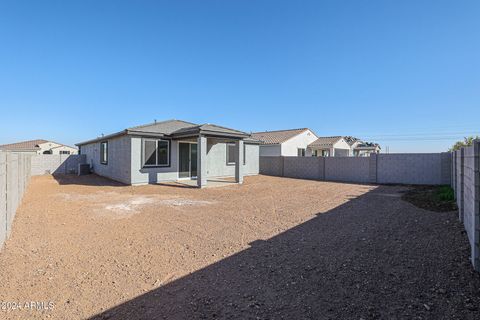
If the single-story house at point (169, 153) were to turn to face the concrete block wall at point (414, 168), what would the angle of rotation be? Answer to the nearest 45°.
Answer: approximately 135° to its right

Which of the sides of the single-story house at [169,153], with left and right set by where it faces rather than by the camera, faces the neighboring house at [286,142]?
right

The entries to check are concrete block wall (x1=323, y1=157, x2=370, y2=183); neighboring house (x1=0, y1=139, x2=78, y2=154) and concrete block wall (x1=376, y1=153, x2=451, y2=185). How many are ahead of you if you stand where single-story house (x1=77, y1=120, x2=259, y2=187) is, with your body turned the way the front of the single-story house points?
1

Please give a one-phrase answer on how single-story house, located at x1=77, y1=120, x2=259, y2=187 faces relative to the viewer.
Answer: facing away from the viewer and to the left of the viewer

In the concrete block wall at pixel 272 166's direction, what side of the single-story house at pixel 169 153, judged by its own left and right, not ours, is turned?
right

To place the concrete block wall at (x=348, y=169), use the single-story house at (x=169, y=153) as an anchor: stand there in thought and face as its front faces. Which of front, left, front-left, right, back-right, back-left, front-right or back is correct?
back-right

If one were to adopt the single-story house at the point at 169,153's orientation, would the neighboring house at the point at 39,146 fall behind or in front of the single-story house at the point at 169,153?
in front
